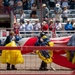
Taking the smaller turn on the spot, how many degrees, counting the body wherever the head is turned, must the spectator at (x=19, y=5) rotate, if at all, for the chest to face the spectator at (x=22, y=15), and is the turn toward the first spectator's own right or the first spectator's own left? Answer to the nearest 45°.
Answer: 0° — they already face them

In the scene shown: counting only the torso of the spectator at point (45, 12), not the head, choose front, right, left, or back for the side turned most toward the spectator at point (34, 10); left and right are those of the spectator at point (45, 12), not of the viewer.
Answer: right

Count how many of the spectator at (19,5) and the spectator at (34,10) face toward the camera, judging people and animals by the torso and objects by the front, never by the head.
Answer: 2

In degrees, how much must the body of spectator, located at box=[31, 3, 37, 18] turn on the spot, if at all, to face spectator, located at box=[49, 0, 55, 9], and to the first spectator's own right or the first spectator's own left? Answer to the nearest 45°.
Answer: approximately 135° to the first spectator's own left

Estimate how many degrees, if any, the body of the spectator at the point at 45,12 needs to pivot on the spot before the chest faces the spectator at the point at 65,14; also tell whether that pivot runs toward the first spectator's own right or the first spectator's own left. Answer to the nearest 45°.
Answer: approximately 135° to the first spectator's own left

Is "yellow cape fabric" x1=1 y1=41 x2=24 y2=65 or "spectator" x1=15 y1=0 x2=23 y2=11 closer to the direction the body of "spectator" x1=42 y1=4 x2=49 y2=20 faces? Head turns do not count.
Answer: the yellow cape fabric

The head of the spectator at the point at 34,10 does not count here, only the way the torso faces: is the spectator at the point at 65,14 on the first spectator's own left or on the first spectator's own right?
on the first spectator's own left
